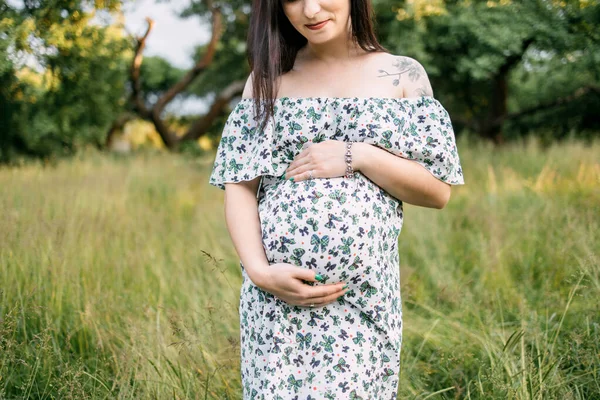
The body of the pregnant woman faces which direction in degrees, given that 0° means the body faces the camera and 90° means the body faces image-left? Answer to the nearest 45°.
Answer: approximately 0°

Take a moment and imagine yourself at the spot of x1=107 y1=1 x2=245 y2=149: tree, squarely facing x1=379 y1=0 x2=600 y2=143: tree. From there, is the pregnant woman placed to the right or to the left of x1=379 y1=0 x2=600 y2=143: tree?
right

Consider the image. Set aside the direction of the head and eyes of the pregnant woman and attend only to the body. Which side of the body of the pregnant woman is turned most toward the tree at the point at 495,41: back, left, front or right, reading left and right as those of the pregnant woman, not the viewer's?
back

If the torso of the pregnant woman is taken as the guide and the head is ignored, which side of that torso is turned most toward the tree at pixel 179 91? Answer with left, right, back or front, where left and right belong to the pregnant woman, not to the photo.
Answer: back

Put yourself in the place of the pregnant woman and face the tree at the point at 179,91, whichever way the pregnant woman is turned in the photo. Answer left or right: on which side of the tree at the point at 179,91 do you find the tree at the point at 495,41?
right
